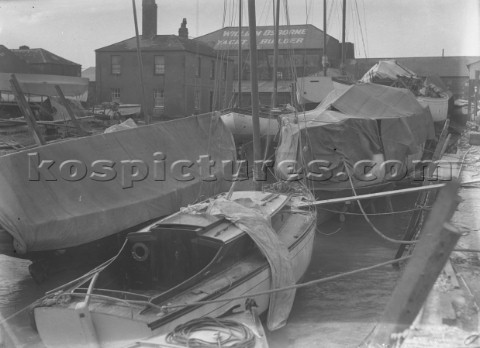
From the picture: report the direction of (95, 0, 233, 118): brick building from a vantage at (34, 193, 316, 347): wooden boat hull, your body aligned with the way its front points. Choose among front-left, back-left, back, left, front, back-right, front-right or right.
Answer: front-left

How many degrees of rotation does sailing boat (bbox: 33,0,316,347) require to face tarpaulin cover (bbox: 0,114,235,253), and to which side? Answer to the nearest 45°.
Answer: approximately 90° to its left

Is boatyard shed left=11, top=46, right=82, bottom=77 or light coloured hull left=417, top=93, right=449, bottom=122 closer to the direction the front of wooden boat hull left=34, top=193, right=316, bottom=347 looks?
the light coloured hull

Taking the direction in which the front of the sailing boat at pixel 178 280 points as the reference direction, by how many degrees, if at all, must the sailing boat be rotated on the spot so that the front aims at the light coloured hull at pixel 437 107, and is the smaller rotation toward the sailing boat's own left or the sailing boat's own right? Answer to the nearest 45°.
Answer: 0° — it already faces it

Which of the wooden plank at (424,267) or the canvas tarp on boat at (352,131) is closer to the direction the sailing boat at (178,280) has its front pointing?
the canvas tarp on boat

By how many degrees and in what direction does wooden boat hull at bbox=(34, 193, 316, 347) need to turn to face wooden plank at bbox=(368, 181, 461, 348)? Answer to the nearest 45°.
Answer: approximately 90° to its right

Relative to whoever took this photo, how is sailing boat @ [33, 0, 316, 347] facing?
facing away from the viewer and to the right of the viewer

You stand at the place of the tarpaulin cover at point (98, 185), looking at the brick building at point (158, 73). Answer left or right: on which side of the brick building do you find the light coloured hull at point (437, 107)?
right

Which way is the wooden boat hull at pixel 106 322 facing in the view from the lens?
facing away from the viewer and to the right of the viewer

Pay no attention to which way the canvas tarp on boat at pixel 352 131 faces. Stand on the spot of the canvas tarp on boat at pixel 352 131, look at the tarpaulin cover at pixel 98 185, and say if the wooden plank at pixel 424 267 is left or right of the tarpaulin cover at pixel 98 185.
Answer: left
